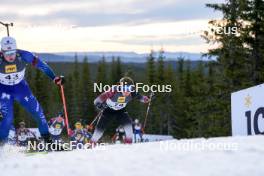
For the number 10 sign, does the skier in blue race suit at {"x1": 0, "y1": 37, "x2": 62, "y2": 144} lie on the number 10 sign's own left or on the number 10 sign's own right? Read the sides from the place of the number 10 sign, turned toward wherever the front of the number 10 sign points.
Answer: on the number 10 sign's own right

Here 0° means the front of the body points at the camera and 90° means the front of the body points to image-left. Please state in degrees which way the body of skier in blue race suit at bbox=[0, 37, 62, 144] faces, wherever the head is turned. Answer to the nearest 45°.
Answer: approximately 0°

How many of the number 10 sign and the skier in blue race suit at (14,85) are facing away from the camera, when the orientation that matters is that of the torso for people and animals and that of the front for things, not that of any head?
0

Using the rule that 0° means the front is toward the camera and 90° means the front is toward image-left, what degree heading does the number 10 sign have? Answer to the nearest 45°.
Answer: approximately 45°
